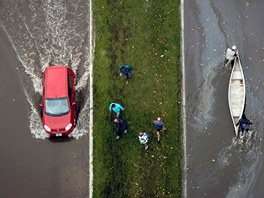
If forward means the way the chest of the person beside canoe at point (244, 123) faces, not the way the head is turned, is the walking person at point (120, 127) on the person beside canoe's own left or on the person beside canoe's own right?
on the person beside canoe's own left

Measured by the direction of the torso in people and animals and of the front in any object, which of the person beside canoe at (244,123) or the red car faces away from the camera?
the person beside canoe

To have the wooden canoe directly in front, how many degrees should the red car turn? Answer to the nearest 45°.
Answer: approximately 90° to its left

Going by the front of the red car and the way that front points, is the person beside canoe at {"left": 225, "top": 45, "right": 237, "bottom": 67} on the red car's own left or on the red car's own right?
on the red car's own left

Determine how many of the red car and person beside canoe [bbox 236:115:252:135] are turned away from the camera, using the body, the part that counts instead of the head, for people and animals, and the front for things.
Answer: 1

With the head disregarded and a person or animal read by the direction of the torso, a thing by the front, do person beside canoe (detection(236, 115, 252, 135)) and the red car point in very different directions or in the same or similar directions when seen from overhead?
very different directions

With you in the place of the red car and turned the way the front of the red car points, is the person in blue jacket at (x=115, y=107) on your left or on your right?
on your left

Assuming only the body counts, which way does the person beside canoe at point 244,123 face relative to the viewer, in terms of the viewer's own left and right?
facing away from the viewer

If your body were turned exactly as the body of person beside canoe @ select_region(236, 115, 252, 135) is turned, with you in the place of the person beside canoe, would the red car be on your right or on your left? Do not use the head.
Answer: on your left

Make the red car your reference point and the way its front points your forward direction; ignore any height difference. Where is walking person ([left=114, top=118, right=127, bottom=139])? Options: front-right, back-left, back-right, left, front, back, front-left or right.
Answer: left

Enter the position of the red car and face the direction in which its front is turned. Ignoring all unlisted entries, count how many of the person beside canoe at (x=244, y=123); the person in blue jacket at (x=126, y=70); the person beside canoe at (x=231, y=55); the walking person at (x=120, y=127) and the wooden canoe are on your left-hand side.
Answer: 5

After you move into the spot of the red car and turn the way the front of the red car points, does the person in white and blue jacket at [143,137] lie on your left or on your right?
on your left
